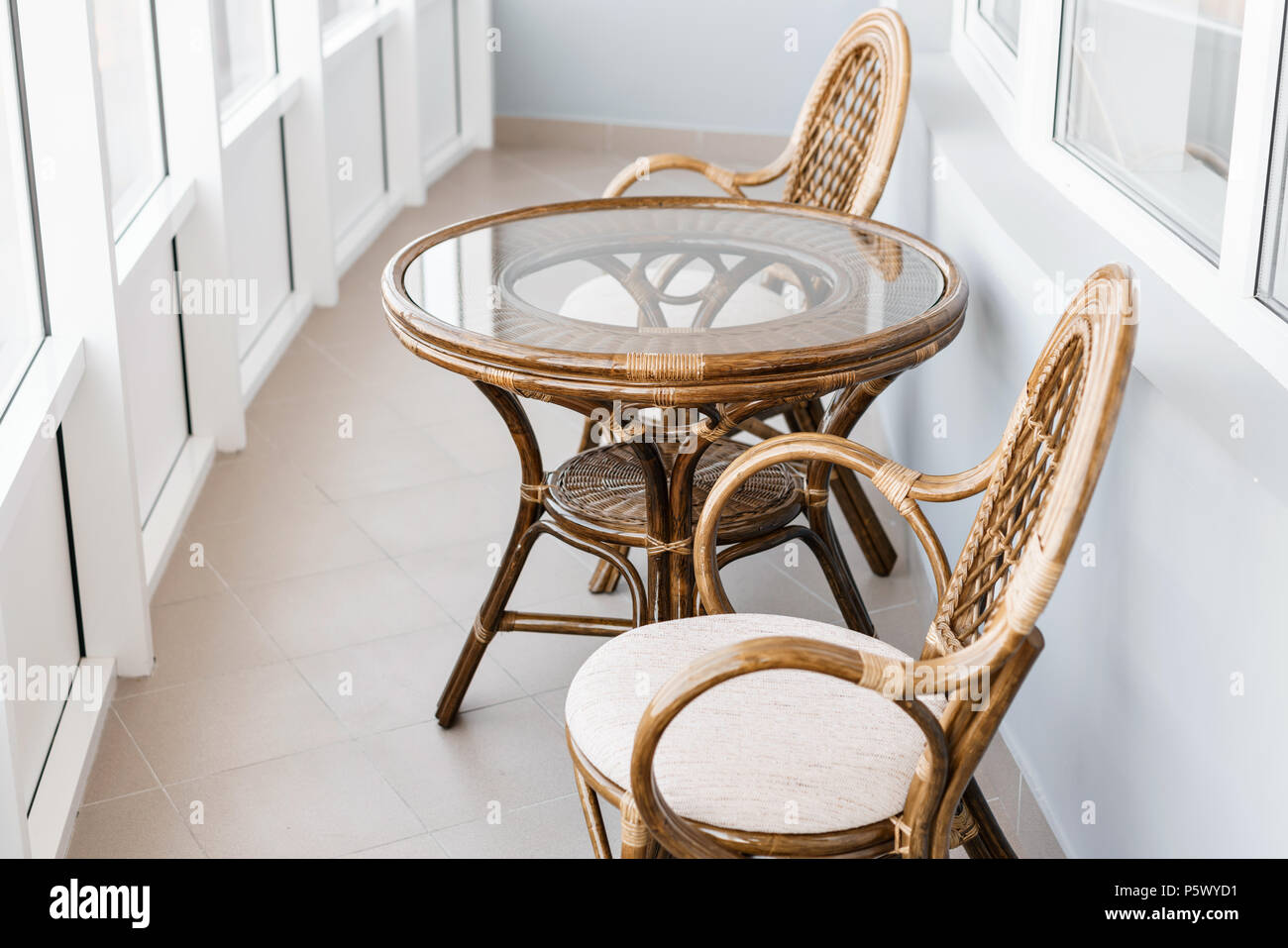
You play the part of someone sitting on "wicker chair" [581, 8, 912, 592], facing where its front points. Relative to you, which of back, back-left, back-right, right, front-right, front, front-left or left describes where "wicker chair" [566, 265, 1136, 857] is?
front-left

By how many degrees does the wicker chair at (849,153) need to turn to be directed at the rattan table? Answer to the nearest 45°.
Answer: approximately 45° to its left

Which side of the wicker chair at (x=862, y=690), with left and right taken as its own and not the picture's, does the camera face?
left

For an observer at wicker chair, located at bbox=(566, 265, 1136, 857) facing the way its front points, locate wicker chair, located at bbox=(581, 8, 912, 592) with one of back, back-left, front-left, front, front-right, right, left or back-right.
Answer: right

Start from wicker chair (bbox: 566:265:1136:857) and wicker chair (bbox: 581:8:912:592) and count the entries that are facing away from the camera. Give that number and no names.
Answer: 0

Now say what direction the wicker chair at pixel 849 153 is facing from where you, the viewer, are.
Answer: facing the viewer and to the left of the viewer
